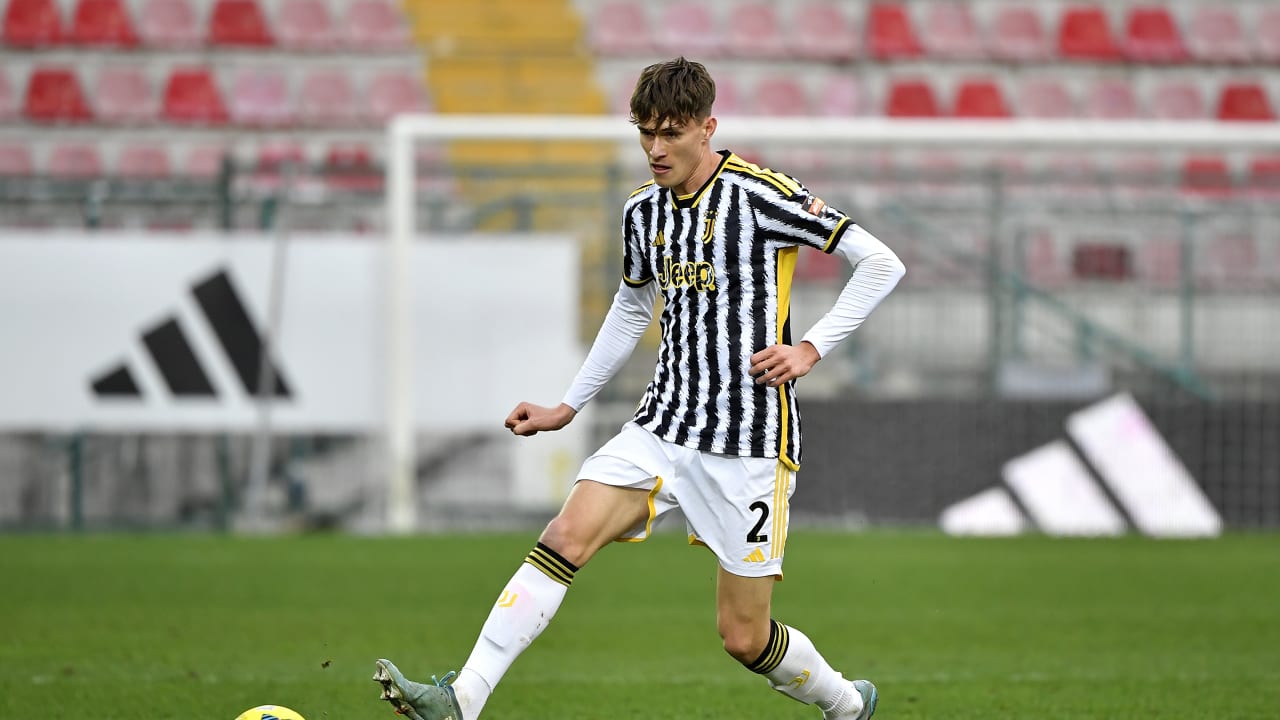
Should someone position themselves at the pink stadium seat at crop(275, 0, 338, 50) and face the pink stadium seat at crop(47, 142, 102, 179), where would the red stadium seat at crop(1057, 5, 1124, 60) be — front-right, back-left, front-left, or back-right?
back-left

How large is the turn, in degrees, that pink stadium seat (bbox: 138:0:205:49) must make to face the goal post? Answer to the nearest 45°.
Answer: approximately 45° to its left

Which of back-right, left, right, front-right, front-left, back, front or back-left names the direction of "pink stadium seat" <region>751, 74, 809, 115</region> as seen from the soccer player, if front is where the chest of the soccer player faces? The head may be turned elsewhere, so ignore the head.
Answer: back-right

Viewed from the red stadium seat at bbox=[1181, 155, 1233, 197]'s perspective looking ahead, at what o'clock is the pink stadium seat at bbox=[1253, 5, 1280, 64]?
the pink stadium seat at bbox=[1253, 5, 1280, 64] is roughly at 6 o'clock from the red stadium seat at bbox=[1181, 155, 1233, 197].

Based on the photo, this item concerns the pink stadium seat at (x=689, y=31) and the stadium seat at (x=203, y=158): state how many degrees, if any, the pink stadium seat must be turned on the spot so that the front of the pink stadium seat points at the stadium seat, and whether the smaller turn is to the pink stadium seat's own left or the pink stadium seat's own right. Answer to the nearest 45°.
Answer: approximately 90° to the pink stadium seat's own right

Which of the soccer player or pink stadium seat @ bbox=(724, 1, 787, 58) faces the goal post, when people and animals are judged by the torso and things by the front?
the pink stadium seat

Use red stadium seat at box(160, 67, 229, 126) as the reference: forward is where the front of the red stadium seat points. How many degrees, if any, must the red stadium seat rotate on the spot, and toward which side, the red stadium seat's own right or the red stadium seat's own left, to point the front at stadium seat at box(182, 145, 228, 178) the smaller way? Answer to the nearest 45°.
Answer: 0° — it already faces it

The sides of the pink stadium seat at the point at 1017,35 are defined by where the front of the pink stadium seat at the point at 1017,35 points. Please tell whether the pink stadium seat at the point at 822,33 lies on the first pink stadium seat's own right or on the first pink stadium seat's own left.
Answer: on the first pink stadium seat's own right

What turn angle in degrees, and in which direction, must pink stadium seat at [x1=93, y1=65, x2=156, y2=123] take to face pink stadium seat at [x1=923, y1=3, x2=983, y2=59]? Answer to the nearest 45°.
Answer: approximately 90° to its left
